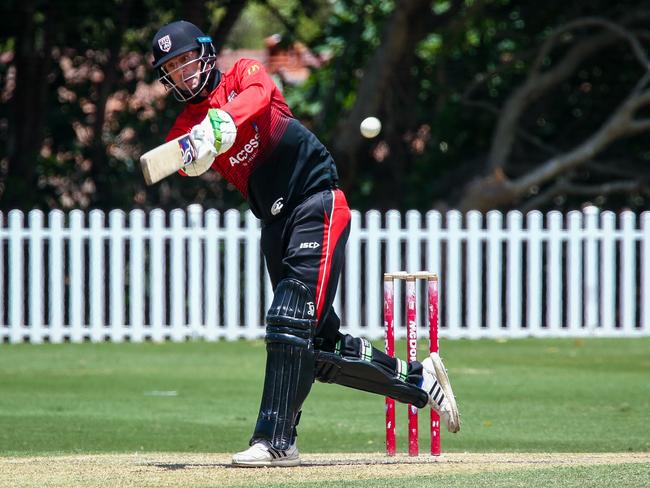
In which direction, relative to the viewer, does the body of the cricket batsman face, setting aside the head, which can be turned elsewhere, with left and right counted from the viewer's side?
facing the viewer and to the left of the viewer

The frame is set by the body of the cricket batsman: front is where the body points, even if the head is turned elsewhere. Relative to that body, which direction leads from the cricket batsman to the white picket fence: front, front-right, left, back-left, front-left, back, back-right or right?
back-right

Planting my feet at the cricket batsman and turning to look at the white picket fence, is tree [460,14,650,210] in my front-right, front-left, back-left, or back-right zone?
front-right

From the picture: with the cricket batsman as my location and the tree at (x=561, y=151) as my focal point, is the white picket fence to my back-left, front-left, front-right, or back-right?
front-left

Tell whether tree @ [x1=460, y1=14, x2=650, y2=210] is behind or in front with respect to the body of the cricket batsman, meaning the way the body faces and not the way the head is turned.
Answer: behind
